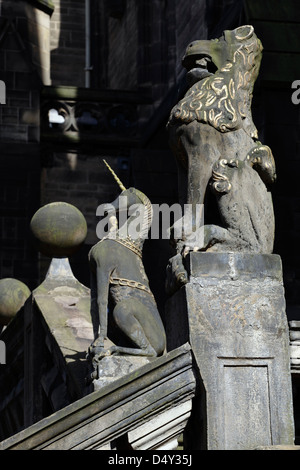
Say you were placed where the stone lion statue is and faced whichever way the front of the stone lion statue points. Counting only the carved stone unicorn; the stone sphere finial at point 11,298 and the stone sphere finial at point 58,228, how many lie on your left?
0

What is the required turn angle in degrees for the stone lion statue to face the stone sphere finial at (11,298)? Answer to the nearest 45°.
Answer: approximately 45° to its right

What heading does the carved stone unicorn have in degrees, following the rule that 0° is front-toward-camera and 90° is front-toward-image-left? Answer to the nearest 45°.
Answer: approximately 90°

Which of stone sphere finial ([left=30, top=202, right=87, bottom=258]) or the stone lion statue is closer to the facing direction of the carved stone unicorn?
the stone sphere finial

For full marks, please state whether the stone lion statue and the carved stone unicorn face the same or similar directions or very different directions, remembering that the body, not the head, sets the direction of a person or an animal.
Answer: same or similar directions

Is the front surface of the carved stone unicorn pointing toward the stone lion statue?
no

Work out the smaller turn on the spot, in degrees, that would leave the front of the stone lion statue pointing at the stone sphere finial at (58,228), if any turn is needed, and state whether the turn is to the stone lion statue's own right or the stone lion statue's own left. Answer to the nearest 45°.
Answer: approximately 45° to the stone lion statue's own right

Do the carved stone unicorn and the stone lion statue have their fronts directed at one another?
no

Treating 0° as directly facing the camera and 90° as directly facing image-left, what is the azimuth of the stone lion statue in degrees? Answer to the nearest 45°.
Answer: approximately 90°

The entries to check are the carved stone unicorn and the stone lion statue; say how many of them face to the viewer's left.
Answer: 2

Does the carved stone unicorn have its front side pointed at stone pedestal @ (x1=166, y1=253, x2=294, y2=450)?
no
